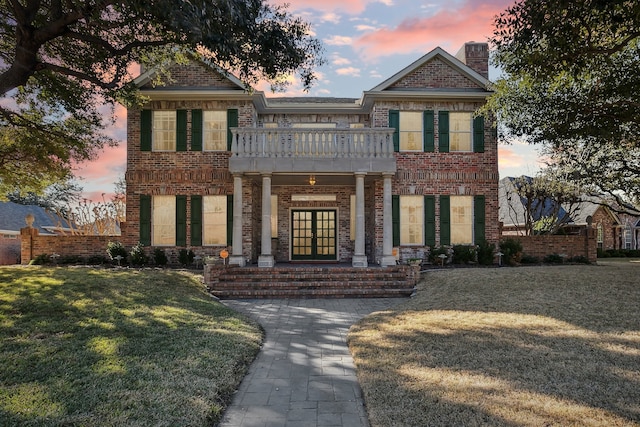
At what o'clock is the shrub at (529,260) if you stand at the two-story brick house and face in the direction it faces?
The shrub is roughly at 9 o'clock from the two-story brick house.

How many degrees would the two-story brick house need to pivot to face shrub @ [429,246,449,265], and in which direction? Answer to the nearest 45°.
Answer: approximately 90° to its left

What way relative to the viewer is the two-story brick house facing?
toward the camera

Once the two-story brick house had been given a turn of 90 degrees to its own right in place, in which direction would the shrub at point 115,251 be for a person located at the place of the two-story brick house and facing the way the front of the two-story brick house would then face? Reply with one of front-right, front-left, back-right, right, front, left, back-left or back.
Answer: front

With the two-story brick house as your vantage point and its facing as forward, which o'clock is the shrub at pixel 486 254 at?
The shrub is roughly at 9 o'clock from the two-story brick house.

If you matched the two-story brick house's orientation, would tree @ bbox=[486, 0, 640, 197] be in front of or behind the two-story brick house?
in front

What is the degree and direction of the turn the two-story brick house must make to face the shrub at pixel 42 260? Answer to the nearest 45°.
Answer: approximately 90° to its right

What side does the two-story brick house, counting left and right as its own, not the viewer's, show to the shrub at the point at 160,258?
right

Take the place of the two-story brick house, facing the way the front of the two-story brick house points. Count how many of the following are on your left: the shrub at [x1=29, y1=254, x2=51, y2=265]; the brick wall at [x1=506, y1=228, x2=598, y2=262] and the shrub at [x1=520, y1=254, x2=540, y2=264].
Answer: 2

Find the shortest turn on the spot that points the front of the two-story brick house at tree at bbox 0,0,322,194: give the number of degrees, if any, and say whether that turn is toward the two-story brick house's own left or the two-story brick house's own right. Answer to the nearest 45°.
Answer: approximately 45° to the two-story brick house's own right

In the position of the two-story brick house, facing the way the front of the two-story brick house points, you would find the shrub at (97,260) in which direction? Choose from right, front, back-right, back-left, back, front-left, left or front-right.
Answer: right

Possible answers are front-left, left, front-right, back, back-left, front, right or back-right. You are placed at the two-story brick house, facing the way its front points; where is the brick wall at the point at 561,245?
left

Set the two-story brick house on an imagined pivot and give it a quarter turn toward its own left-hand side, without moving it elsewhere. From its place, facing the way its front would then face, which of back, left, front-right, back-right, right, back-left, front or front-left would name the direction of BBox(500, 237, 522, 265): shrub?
front

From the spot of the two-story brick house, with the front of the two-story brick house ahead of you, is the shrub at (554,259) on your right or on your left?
on your left
